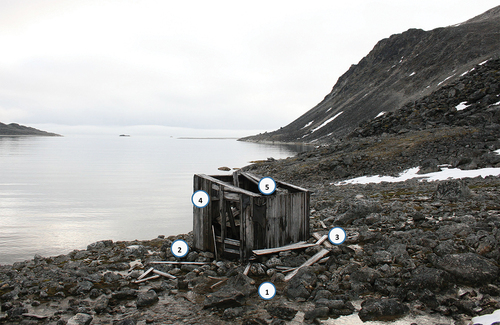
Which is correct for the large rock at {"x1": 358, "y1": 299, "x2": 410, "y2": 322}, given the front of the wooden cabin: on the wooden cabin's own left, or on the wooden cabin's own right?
on the wooden cabin's own left

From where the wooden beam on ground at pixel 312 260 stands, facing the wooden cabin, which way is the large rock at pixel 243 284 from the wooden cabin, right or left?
left

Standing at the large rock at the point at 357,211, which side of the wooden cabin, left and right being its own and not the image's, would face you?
back

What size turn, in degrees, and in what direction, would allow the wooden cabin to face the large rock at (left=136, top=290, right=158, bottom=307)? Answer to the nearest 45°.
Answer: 0° — it already faces it

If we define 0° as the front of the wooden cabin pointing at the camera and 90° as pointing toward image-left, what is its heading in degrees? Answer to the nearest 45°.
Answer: approximately 45°

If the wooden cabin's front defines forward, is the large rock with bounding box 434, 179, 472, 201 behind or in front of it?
behind

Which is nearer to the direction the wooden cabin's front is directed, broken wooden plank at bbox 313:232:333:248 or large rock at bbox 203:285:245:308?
the large rock

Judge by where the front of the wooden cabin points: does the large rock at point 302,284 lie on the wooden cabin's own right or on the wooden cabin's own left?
on the wooden cabin's own left

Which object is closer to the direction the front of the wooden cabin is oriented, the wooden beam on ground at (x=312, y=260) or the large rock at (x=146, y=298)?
the large rock

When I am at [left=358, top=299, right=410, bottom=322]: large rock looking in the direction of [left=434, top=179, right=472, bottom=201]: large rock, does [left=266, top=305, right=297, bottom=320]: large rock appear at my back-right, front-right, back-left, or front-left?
back-left

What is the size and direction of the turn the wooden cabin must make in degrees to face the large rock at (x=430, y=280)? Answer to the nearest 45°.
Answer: approximately 90° to its left
